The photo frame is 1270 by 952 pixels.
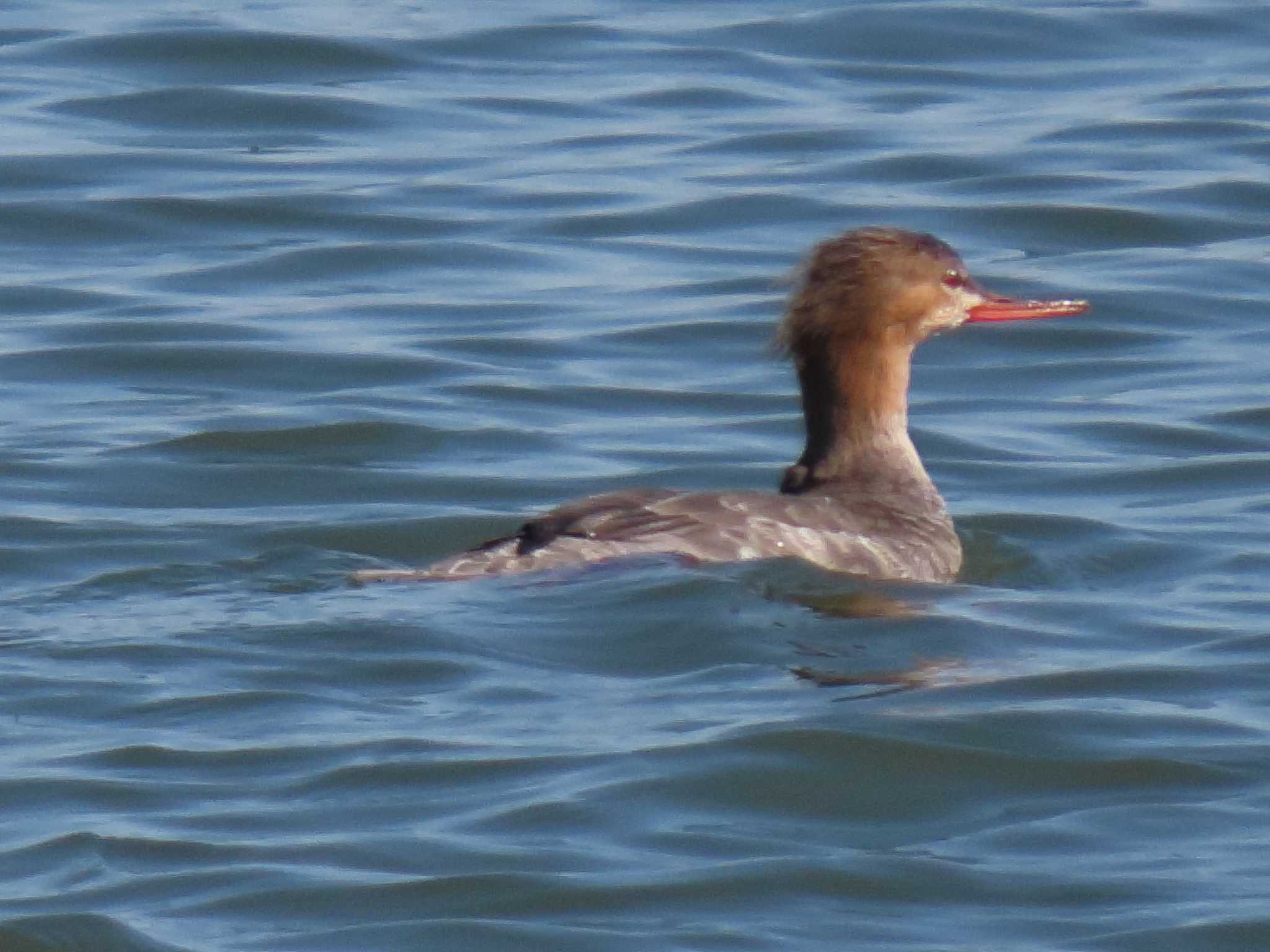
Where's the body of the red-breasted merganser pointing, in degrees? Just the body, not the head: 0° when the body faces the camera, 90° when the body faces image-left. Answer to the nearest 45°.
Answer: approximately 270°
